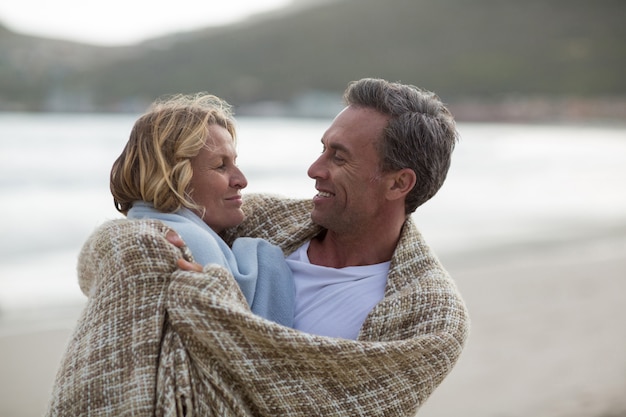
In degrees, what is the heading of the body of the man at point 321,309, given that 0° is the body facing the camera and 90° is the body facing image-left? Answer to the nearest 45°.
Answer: approximately 45°

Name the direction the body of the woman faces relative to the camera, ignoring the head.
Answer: to the viewer's right
